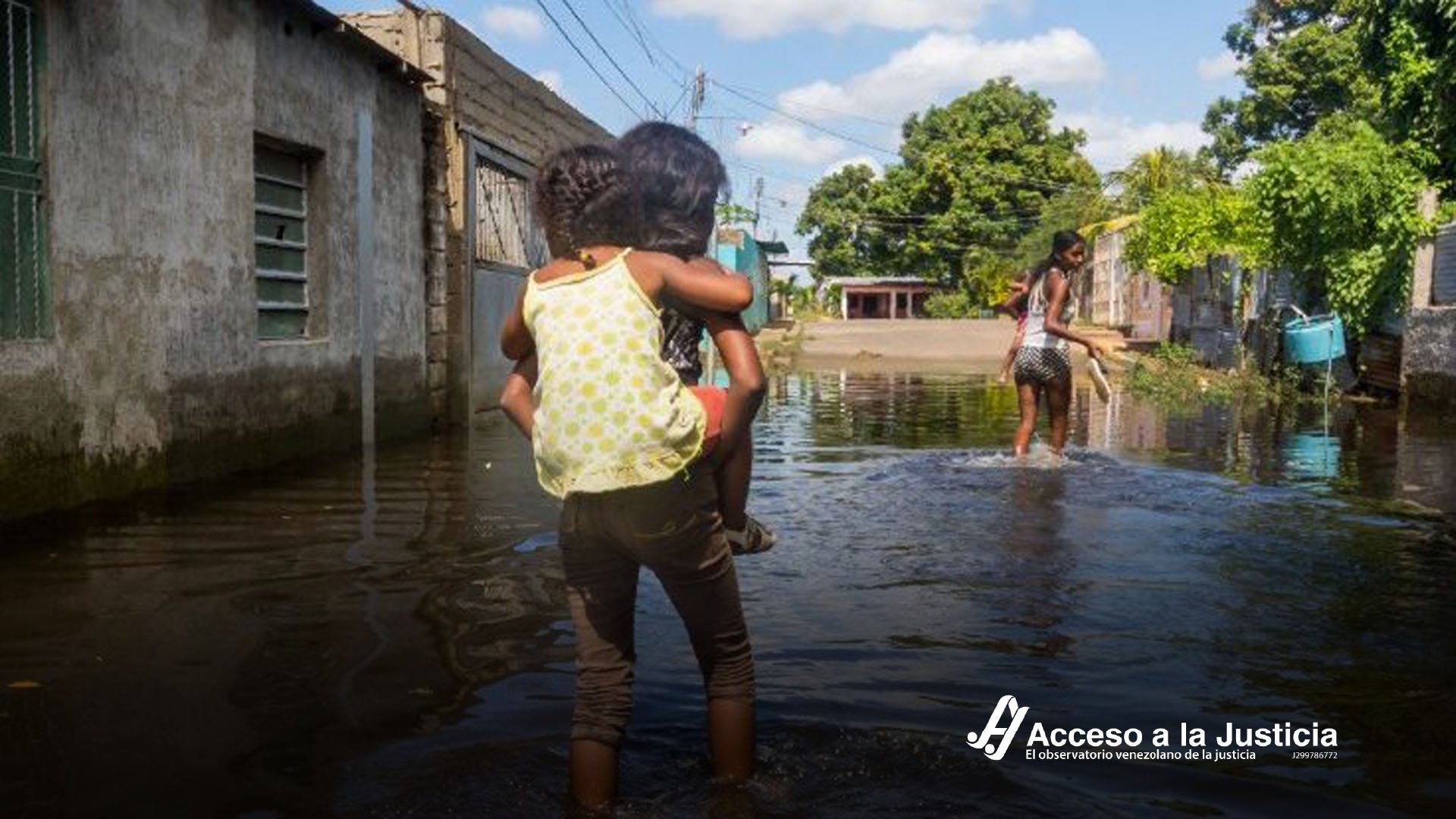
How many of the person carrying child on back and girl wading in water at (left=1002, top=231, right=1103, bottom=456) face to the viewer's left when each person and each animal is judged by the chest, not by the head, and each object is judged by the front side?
0

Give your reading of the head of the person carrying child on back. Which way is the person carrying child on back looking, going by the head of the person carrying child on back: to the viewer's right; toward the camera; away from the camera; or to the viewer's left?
away from the camera

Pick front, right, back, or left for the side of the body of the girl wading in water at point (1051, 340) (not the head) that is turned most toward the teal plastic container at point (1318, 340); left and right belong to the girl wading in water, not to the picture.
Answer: front

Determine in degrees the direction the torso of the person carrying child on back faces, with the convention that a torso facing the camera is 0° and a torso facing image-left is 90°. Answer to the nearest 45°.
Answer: approximately 180°

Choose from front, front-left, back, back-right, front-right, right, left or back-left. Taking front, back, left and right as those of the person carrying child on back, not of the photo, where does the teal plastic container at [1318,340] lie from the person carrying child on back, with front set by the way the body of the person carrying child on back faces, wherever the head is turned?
front-right

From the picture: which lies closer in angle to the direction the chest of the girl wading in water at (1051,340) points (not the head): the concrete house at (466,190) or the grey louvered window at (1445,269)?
the grey louvered window

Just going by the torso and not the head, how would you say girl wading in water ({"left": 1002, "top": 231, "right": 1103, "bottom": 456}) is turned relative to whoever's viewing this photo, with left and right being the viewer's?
facing away from the viewer and to the right of the viewer

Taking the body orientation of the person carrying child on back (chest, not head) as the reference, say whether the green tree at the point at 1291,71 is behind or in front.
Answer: in front

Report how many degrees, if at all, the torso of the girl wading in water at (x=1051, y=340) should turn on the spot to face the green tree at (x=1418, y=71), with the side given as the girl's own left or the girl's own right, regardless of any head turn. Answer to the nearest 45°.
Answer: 0° — they already face it

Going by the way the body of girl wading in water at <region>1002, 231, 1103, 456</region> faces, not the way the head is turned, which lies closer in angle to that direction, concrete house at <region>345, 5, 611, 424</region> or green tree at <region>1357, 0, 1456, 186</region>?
the green tree

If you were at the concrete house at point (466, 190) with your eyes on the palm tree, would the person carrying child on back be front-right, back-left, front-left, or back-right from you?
back-right

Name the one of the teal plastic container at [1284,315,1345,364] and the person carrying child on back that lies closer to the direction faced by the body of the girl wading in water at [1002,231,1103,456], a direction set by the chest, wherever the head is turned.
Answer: the teal plastic container
